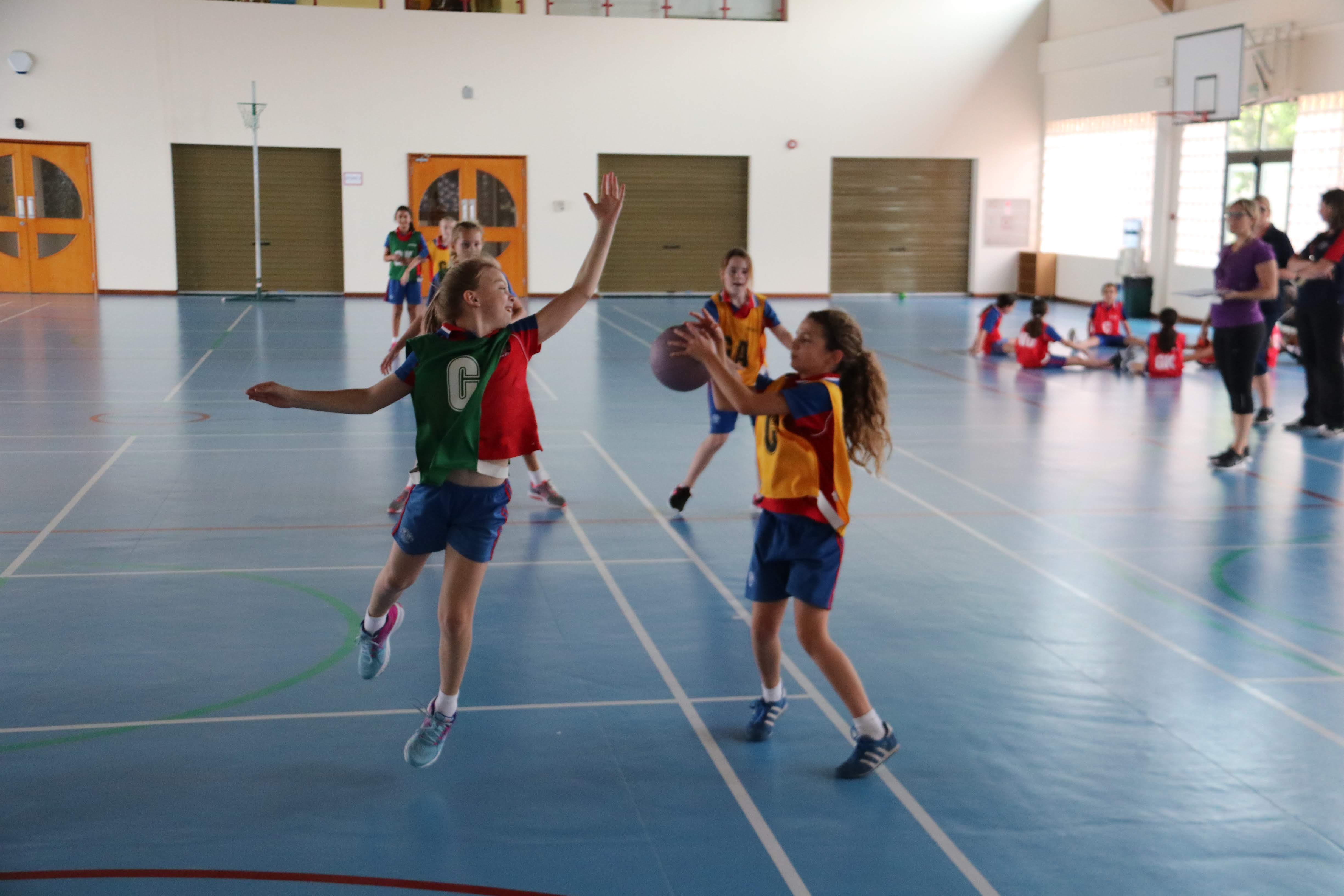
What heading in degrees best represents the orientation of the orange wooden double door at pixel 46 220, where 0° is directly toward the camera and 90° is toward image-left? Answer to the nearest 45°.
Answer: approximately 0°

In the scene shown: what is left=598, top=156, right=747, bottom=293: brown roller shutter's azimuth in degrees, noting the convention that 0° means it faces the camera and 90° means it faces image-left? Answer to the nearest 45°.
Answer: approximately 0°

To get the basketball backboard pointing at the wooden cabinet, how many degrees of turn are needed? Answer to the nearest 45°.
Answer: approximately 90° to its right

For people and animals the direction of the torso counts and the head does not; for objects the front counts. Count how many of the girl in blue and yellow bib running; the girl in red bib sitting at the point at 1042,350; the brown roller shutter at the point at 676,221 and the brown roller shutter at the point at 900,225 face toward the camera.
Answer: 3

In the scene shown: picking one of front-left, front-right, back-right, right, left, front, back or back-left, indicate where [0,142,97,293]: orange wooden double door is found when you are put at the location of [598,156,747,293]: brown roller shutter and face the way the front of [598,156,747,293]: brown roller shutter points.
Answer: right

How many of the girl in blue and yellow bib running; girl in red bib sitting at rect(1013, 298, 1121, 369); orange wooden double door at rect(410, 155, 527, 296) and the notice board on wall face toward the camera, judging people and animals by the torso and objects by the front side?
3

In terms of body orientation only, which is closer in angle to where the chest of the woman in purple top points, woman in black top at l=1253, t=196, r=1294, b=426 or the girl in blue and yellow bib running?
the girl in blue and yellow bib running
